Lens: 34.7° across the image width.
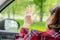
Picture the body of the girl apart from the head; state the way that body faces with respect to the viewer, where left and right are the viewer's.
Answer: facing away from the viewer and to the left of the viewer
